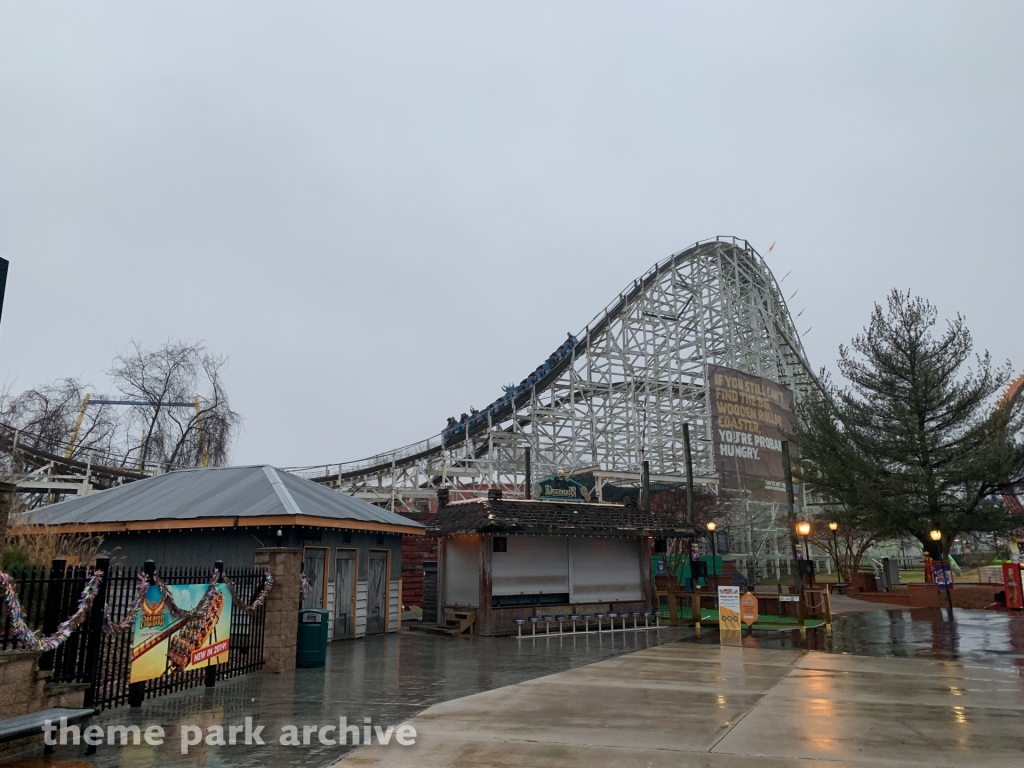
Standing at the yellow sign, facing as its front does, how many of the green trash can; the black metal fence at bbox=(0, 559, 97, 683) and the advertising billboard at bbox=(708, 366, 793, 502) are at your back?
1

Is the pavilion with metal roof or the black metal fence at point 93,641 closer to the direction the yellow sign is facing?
the black metal fence

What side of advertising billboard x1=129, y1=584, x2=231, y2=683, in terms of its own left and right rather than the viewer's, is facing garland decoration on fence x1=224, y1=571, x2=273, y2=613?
left

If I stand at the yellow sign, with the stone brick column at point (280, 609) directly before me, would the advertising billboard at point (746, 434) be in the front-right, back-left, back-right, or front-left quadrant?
back-right

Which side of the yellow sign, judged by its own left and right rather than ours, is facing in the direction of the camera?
front

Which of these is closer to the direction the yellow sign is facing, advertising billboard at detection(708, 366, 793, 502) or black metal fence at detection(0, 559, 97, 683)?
the black metal fence

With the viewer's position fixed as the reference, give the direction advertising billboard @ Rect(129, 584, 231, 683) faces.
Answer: facing the viewer and to the right of the viewer

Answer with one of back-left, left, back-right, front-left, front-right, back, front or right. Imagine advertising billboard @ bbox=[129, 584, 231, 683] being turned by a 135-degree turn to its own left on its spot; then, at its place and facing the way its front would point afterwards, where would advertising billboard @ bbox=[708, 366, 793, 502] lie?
front-right

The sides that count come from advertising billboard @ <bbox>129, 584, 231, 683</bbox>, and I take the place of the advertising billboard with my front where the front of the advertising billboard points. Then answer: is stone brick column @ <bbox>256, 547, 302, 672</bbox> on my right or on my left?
on my left

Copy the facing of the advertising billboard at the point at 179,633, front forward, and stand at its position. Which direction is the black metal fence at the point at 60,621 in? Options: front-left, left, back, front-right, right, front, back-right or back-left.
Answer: right

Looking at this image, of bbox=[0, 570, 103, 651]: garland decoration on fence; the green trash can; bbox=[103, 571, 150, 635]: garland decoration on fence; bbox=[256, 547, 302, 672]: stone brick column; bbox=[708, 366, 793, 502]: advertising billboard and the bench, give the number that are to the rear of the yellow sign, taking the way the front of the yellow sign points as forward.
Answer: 1

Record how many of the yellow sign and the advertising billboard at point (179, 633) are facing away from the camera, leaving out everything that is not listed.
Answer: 0
